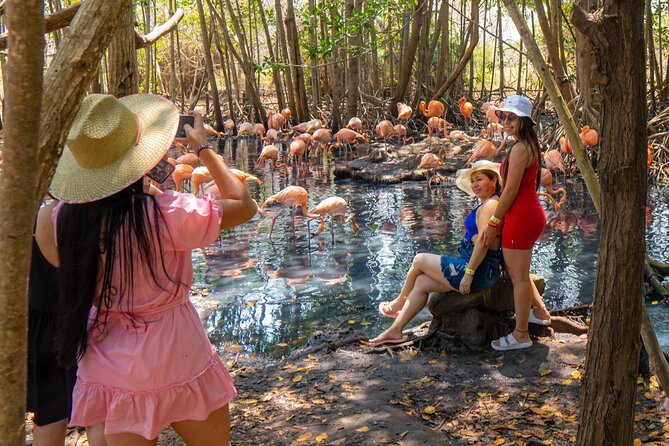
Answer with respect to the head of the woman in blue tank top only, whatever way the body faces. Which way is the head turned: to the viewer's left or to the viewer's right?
to the viewer's left

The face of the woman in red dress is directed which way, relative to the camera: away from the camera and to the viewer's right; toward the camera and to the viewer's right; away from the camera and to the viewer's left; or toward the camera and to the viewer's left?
toward the camera and to the viewer's left

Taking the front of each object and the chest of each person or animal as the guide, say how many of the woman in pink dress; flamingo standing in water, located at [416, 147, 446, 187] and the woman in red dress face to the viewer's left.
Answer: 1

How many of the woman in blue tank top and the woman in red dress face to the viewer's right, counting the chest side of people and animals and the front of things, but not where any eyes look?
0

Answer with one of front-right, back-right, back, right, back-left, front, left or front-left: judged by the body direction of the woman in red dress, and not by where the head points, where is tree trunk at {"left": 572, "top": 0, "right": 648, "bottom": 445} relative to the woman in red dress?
left

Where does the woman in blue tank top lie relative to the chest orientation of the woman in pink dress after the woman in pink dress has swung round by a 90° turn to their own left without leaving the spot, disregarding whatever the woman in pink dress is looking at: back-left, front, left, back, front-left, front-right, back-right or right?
right

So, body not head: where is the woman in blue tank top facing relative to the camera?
to the viewer's left

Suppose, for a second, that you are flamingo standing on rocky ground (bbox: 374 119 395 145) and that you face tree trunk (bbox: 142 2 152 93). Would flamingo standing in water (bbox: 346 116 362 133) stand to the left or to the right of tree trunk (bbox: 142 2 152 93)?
right

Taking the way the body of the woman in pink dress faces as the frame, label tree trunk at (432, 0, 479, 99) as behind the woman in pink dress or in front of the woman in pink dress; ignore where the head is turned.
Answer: in front
